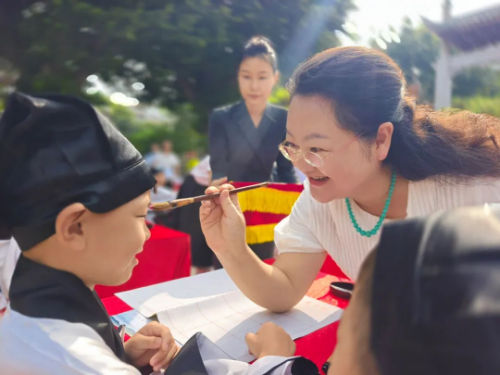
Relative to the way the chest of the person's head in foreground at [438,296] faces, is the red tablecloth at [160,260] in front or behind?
in front

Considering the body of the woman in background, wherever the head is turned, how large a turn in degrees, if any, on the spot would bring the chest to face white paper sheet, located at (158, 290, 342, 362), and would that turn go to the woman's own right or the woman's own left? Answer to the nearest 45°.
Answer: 0° — they already face it

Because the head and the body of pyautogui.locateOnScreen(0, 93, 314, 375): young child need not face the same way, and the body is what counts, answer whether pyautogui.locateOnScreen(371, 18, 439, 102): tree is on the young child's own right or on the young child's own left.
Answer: on the young child's own left

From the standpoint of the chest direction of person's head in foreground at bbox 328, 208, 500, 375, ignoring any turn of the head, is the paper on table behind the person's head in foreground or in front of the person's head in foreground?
in front

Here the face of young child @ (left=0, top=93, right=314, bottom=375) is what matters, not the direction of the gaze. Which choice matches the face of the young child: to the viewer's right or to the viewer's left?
to the viewer's right

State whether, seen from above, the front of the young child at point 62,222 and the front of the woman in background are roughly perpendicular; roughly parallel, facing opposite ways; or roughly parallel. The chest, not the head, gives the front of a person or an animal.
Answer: roughly perpendicular

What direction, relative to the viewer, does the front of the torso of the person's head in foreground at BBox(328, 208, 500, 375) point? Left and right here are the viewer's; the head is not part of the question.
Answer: facing away from the viewer and to the left of the viewer

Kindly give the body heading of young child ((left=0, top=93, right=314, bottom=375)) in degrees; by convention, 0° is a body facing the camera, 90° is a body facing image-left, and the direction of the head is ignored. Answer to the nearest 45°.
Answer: approximately 270°

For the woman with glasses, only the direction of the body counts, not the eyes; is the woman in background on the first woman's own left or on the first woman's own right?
on the first woman's own right

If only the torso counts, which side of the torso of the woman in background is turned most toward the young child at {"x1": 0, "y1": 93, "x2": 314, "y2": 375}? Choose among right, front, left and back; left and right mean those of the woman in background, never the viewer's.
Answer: front
